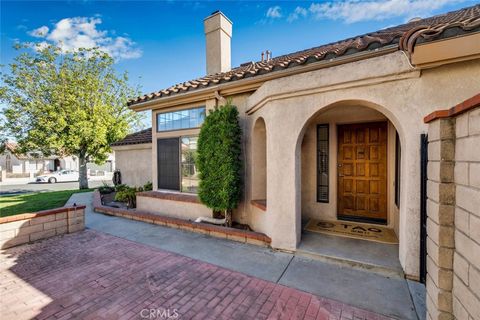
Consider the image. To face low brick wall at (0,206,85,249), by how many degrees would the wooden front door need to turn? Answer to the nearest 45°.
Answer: approximately 45° to its right

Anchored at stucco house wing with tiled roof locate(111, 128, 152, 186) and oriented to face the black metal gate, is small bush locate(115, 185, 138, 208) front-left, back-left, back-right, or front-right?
front-right

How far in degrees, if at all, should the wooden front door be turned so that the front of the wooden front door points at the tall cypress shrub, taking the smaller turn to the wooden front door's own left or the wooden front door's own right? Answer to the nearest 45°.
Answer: approximately 45° to the wooden front door's own right

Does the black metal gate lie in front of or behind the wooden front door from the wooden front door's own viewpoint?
in front

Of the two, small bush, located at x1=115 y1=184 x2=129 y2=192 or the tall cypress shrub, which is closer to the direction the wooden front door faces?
the tall cypress shrub

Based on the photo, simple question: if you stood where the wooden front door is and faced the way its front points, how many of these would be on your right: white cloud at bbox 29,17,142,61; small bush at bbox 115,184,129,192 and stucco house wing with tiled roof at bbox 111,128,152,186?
3

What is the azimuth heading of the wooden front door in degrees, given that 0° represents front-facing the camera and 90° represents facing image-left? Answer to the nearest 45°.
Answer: approximately 0°

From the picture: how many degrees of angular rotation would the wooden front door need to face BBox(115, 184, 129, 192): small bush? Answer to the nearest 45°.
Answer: approximately 90° to its right

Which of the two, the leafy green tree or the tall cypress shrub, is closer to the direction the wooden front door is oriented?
the tall cypress shrub

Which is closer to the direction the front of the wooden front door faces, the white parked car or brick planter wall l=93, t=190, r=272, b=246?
the brick planter wall
